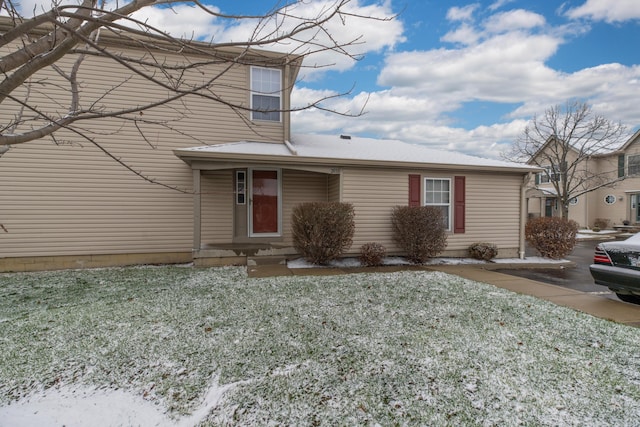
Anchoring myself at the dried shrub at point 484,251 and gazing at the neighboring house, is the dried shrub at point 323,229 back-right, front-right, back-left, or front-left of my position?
back-left

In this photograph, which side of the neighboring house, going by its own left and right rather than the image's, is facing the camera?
front

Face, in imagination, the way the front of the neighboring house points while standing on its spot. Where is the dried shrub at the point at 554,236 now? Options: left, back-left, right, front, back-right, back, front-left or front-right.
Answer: front

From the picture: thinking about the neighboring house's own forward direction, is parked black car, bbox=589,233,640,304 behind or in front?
in front

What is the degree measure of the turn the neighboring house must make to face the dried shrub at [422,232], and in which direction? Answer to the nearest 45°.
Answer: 0° — it already faces it

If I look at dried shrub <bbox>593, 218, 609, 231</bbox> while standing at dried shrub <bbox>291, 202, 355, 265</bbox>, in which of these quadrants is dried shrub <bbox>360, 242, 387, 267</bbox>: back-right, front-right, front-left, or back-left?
front-right

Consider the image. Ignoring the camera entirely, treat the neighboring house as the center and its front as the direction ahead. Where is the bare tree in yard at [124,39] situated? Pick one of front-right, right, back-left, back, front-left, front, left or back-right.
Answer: front
